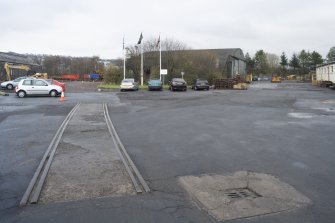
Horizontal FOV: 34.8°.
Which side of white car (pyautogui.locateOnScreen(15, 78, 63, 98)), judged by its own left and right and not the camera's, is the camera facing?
right
